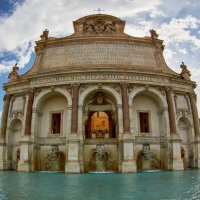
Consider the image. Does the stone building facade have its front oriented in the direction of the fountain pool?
yes

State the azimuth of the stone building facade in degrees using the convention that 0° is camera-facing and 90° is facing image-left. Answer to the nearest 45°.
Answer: approximately 0°
